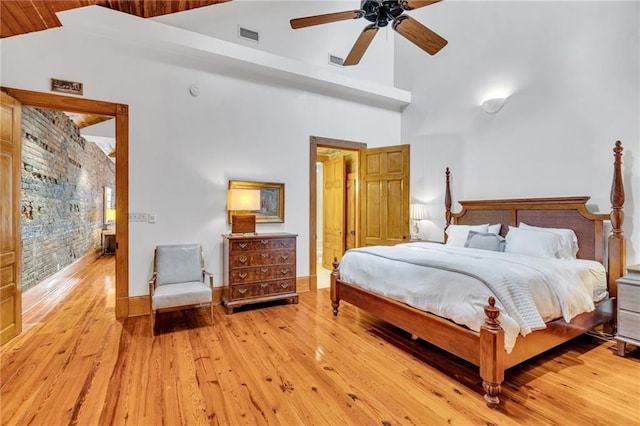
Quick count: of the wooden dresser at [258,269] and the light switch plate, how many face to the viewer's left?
0

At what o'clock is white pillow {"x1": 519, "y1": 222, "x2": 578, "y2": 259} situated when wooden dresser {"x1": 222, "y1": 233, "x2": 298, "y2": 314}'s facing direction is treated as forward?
The white pillow is roughly at 11 o'clock from the wooden dresser.

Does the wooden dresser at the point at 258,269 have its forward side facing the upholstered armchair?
no

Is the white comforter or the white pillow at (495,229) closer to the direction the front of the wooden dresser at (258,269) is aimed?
the white comforter

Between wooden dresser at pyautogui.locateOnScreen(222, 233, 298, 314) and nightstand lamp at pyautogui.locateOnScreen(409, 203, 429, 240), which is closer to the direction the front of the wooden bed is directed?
the wooden dresser

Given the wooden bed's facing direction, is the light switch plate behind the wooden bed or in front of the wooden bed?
in front

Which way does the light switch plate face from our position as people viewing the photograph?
facing the viewer

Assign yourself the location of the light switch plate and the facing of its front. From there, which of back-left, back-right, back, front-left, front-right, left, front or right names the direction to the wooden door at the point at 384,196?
left

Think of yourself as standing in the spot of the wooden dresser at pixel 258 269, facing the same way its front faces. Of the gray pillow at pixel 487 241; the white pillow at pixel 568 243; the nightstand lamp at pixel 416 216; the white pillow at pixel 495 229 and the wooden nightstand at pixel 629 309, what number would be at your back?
0

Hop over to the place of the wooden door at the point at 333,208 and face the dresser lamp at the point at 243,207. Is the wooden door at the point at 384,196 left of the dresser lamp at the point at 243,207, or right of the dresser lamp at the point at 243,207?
left

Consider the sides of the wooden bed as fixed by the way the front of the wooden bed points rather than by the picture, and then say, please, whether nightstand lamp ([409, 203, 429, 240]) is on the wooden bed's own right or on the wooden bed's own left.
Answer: on the wooden bed's own right

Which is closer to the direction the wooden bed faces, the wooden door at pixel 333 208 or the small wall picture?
the small wall picture

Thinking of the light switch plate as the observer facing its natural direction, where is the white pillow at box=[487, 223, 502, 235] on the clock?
The white pillow is roughly at 10 o'clock from the light switch plate.

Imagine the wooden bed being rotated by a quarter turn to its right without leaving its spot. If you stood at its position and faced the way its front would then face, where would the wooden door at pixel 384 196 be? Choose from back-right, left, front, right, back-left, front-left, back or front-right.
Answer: front

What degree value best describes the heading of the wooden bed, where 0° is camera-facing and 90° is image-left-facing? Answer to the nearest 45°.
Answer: approximately 45°

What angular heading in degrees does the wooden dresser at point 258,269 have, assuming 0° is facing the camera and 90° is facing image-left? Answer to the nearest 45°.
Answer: approximately 315°

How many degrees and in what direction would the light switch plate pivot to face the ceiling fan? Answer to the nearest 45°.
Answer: approximately 45° to its left

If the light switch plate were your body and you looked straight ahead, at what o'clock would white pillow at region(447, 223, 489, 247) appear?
The white pillow is roughly at 10 o'clock from the light switch plate.

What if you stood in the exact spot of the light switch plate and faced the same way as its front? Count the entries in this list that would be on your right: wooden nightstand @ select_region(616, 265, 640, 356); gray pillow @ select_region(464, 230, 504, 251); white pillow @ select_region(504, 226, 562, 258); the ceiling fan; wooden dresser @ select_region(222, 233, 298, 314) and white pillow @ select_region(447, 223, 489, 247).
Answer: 0

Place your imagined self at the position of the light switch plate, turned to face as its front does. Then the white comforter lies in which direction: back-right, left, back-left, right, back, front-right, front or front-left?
front-left

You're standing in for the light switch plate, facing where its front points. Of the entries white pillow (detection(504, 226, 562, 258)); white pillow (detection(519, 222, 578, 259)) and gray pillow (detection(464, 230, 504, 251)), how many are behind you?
0

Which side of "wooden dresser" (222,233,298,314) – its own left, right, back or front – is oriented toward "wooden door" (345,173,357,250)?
left
